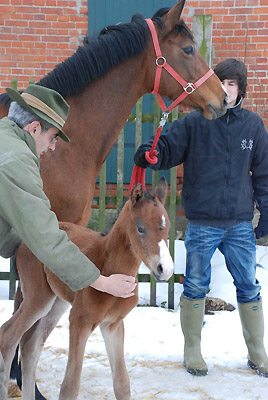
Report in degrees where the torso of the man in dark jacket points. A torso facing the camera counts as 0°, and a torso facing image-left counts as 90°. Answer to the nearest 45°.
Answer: approximately 0°

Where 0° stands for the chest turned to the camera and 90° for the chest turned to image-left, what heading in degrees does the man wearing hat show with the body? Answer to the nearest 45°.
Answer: approximately 270°

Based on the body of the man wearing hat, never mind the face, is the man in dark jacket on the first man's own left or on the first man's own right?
on the first man's own left

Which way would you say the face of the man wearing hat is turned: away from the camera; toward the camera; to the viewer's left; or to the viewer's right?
to the viewer's right

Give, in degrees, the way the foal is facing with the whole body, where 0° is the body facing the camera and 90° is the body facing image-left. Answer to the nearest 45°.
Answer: approximately 315°

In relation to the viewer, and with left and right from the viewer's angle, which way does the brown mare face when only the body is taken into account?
facing to the right of the viewer

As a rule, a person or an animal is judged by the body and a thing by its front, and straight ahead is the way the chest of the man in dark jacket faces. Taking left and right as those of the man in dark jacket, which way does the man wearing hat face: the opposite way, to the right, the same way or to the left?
to the left

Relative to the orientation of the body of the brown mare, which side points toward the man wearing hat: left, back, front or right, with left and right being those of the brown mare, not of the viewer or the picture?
right

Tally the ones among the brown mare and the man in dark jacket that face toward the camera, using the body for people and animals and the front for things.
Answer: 1
